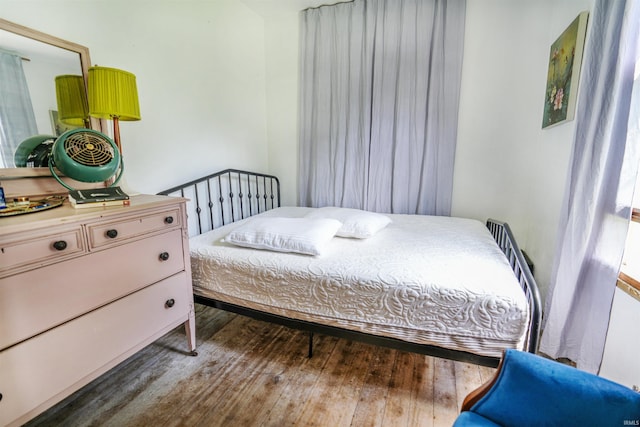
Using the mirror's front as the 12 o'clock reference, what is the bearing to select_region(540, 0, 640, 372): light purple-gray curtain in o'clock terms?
The light purple-gray curtain is roughly at 12 o'clock from the mirror.

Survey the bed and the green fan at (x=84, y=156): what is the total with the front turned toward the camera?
1

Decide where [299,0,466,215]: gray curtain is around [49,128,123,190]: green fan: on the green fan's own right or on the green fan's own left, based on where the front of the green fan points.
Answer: on the green fan's own left

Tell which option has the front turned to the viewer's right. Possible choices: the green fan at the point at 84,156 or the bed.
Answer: the bed

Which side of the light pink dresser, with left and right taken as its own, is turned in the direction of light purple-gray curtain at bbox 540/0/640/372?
front

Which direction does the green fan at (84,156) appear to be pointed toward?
toward the camera

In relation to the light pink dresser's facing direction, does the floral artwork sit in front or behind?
in front

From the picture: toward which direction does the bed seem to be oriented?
to the viewer's right

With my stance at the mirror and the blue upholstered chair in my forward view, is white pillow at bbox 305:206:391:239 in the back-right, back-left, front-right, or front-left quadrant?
front-left

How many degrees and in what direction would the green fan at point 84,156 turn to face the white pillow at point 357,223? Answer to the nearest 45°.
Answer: approximately 90° to its left

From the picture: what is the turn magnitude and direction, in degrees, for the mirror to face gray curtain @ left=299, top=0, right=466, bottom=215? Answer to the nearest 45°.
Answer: approximately 45° to its left

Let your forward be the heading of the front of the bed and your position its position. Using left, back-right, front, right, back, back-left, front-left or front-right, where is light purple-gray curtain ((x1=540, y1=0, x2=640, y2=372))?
front

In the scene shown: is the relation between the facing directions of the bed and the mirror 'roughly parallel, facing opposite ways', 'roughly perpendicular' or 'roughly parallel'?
roughly parallel

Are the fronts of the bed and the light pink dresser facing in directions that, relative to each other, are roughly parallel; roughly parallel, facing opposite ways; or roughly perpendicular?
roughly parallel
